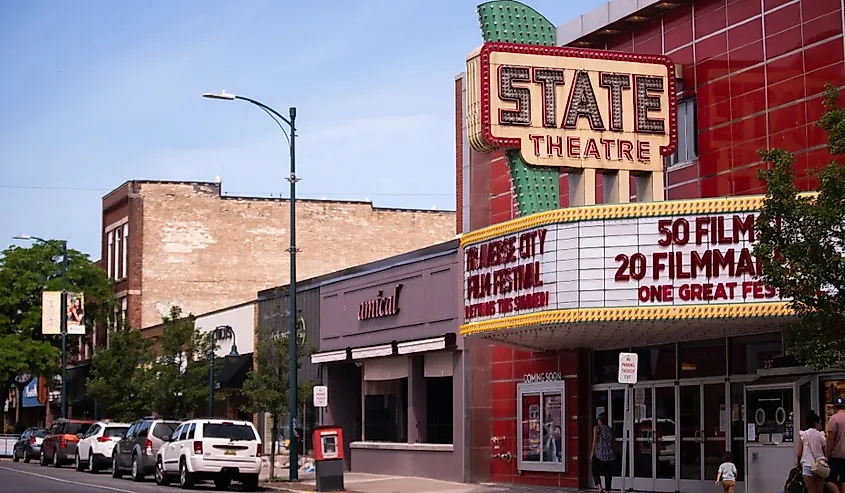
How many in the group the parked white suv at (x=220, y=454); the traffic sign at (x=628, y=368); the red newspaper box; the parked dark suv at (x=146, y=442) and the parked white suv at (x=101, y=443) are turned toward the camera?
2

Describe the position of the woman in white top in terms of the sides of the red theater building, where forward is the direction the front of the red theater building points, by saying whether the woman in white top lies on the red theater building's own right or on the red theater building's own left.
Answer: on the red theater building's own left

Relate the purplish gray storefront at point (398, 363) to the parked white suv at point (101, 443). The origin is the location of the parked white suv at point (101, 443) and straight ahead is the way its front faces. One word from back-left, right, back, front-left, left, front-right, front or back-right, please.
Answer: back

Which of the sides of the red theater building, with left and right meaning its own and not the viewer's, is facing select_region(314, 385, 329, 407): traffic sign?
right

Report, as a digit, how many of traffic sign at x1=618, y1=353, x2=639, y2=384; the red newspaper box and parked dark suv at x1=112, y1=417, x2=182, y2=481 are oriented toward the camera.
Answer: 2

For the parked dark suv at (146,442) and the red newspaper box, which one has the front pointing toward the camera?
the red newspaper box

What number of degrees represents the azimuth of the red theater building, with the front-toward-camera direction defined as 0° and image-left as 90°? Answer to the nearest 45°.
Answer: approximately 45°

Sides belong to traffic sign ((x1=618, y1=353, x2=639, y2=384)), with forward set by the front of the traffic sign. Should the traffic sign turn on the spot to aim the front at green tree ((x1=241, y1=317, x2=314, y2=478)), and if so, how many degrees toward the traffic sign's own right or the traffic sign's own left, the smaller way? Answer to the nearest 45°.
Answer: approximately 135° to the traffic sign's own right

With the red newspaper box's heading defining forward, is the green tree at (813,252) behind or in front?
in front

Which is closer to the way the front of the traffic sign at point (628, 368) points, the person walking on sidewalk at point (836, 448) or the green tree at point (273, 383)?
the person walking on sidewalk

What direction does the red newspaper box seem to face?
toward the camera

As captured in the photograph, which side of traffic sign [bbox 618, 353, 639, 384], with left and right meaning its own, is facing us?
front

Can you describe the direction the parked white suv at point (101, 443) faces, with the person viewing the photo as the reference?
facing away from the viewer and to the left of the viewer

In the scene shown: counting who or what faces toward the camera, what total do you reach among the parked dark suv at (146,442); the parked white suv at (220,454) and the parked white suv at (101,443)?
0

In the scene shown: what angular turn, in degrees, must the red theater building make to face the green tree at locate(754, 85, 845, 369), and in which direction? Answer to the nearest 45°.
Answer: approximately 45° to its left

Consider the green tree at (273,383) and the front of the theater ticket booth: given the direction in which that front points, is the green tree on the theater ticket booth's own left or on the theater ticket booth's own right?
on the theater ticket booth's own right
